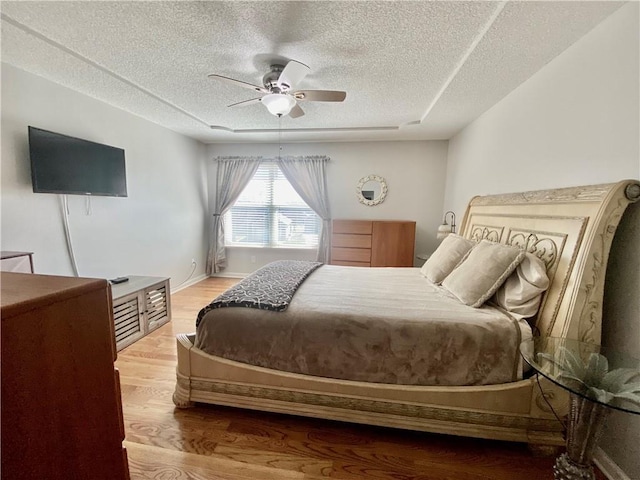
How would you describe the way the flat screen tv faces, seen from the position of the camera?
facing the viewer and to the right of the viewer

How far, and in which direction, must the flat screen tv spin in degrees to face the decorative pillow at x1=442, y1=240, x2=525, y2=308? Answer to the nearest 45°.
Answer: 0° — it already faces it

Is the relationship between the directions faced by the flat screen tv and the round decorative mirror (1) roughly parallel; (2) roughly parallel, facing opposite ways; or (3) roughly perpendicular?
roughly perpendicular

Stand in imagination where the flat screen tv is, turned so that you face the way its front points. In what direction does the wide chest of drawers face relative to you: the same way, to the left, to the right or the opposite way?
to the right

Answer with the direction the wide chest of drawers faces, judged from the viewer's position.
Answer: facing the viewer

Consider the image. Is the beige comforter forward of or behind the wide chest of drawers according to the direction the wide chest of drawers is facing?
forward

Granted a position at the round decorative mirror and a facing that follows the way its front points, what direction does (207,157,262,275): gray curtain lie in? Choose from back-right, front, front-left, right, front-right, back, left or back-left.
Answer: right

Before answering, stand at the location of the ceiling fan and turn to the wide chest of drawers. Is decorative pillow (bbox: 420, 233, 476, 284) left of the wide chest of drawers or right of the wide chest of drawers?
right

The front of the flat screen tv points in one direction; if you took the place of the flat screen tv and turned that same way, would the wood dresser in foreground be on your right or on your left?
on your right

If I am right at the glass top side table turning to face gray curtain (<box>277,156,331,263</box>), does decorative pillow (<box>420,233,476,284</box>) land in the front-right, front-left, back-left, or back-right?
front-right

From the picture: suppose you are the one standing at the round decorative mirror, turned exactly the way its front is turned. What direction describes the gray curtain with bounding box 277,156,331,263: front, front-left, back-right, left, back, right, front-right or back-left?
right

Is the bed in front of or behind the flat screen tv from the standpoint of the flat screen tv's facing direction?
in front

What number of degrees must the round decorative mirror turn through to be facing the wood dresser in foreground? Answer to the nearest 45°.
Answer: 0° — it already faces it

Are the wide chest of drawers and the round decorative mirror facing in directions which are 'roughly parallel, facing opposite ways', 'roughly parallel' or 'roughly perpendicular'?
roughly parallel

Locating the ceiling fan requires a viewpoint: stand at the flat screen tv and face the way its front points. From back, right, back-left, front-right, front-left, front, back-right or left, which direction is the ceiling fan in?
front

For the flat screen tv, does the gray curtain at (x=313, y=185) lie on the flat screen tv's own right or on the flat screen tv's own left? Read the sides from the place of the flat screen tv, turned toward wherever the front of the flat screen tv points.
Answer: on the flat screen tv's own left
